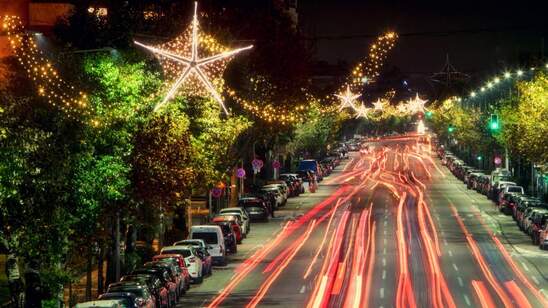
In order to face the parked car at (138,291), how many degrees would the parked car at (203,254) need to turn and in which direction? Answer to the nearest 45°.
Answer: approximately 180°

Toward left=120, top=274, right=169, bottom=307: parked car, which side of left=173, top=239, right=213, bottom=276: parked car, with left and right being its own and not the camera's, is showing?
back

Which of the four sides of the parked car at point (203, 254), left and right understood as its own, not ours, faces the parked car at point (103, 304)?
back

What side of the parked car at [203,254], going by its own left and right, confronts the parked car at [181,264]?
back

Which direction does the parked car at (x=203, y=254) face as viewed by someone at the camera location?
facing away from the viewer

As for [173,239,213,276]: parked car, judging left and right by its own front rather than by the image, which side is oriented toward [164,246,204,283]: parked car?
back
